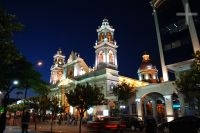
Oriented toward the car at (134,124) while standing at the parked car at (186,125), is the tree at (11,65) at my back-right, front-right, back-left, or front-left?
front-left
